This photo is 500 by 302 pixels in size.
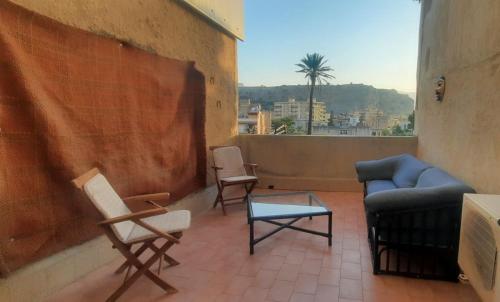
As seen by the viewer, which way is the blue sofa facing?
to the viewer's left

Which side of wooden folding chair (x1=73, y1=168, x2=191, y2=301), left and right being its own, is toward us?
right

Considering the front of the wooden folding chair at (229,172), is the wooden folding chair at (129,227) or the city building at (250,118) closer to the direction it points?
the wooden folding chair

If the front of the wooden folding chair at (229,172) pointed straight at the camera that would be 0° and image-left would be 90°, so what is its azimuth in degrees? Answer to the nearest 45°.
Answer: approximately 315°

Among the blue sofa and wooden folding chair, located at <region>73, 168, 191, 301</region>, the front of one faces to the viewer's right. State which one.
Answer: the wooden folding chair

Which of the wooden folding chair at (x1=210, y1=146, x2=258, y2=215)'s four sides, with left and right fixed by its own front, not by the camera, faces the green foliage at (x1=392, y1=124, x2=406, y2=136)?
left

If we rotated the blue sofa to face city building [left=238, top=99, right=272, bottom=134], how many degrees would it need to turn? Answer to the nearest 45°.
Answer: approximately 45° to its right

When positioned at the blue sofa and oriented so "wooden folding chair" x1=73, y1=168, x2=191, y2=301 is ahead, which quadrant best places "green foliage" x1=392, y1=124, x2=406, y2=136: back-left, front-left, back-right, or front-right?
back-right

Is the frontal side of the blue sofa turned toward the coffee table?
yes

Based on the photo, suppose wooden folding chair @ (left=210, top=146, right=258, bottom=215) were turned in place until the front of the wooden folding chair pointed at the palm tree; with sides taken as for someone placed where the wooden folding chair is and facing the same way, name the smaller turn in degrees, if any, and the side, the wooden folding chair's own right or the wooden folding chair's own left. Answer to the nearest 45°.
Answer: approximately 135° to the wooden folding chair's own left

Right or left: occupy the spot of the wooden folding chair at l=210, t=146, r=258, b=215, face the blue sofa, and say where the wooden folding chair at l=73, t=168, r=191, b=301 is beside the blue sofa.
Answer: right

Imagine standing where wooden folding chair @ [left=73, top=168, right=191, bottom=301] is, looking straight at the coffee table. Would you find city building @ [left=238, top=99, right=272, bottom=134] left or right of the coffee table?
left

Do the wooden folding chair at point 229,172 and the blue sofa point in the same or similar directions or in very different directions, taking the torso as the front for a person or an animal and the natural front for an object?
very different directions

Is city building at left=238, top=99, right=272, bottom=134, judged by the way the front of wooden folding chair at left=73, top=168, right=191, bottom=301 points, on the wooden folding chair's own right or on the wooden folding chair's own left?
on the wooden folding chair's own left
